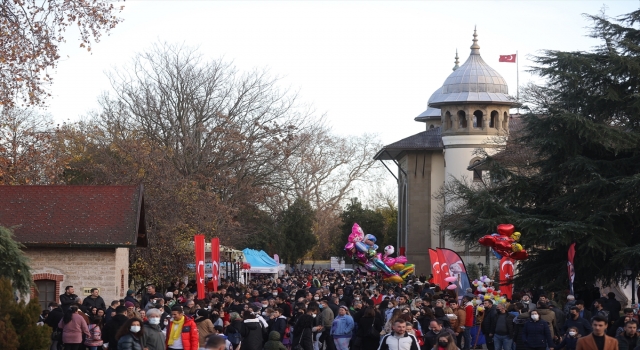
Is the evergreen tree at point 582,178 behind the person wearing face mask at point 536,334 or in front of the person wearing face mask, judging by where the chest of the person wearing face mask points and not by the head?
behind

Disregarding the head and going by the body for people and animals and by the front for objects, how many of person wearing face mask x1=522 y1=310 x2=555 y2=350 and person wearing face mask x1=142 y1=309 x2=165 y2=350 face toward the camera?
2

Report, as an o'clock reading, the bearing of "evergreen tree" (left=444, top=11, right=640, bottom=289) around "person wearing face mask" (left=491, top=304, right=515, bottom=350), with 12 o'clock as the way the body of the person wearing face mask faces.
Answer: The evergreen tree is roughly at 5 o'clock from the person wearing face mask.

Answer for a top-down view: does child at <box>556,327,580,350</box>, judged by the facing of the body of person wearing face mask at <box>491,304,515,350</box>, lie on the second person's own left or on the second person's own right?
on the second person's own left

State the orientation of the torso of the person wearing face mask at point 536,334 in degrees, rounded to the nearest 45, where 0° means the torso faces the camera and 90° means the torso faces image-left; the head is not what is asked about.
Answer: approximately 0°

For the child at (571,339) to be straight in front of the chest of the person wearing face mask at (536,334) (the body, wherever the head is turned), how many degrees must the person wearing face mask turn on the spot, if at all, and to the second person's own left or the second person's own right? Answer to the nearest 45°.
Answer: approximately 45° to the second person's own left
